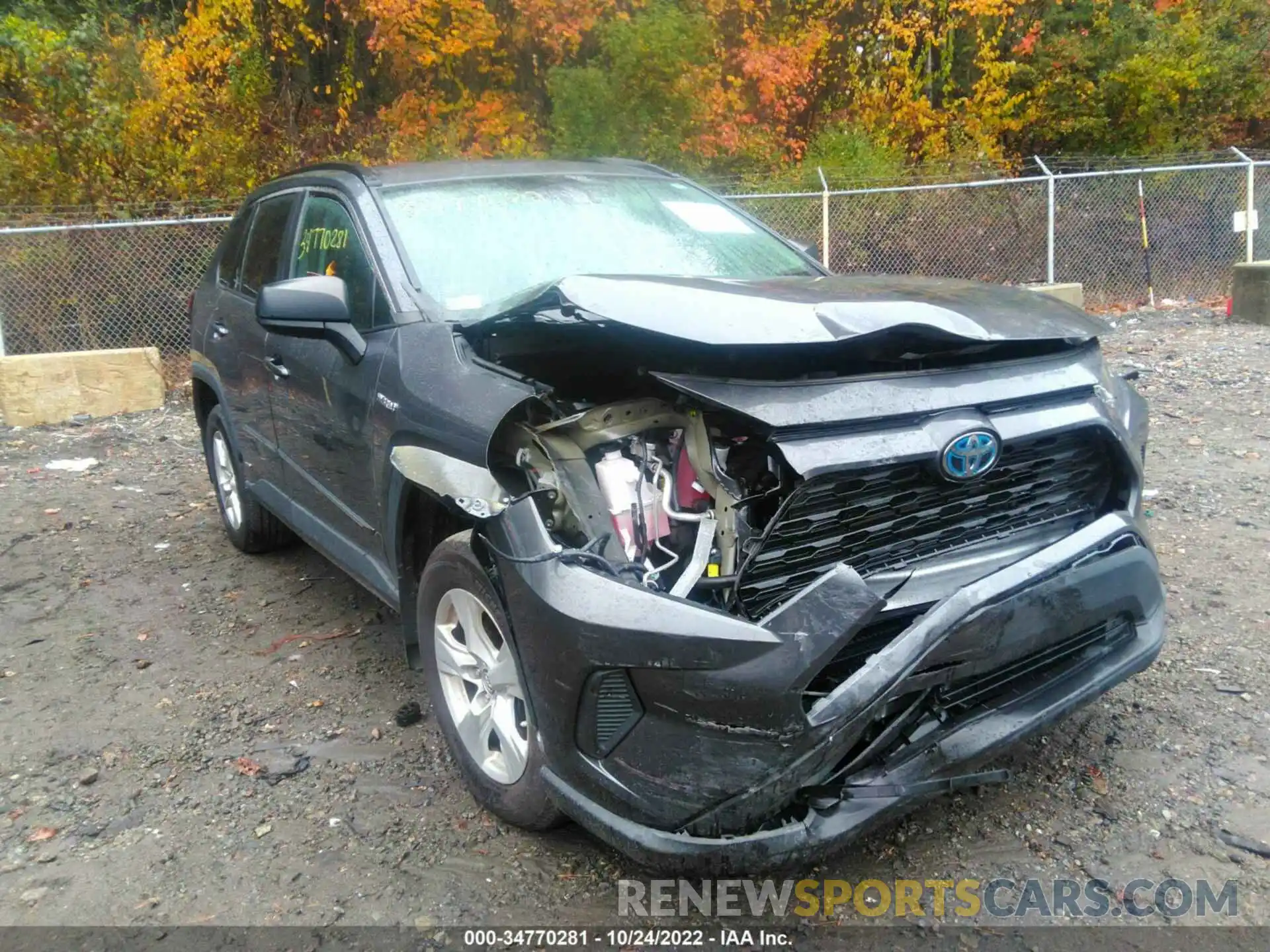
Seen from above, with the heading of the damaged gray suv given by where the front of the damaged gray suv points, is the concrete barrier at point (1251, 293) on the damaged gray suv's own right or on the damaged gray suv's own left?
on the damaged gray suv's own left

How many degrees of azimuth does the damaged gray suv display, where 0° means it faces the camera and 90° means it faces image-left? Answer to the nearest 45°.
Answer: approximately 315°

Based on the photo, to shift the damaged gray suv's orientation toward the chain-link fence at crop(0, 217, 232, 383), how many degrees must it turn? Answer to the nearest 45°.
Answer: approximately 180°

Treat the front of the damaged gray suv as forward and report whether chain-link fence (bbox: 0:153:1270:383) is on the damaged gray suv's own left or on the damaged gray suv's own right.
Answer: on the damaged gray suv's own left

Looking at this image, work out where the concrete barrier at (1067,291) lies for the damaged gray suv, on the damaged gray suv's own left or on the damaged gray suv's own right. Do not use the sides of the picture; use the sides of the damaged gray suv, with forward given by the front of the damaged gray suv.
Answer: on the damaged gray suv's own left

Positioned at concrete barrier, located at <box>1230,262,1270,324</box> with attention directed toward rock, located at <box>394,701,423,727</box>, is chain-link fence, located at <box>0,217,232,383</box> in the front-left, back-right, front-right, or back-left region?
front-right

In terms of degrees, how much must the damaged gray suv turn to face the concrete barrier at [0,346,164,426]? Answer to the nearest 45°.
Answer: approximately 180°
